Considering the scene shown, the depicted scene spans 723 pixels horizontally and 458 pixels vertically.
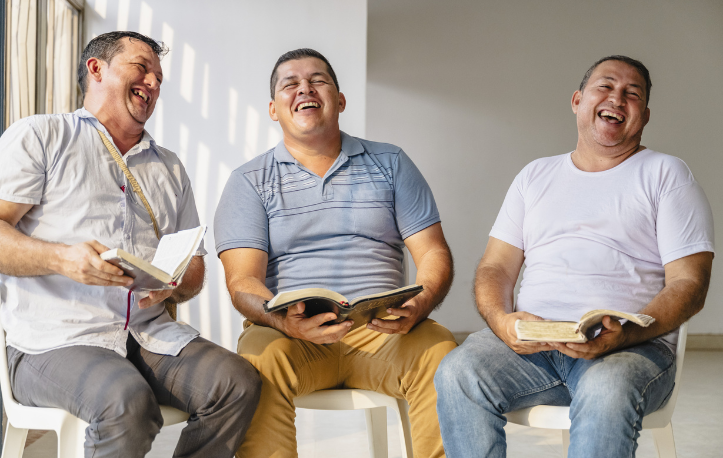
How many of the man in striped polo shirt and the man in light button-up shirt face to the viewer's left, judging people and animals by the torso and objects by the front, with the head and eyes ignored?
0

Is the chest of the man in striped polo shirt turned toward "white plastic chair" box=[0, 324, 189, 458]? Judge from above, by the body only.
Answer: no

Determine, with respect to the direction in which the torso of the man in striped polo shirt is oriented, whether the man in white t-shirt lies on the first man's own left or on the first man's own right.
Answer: on the first man's own left

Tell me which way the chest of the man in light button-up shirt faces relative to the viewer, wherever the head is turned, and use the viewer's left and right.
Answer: facing the viewer and to the right of the viewer

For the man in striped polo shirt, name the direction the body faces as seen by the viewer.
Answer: toward the camera

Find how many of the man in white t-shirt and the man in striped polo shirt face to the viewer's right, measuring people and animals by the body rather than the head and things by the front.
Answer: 0

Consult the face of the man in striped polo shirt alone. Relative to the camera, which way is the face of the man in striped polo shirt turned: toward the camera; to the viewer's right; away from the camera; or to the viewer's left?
toward the camera

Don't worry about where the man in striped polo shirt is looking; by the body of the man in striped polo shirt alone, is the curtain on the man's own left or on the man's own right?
on the man's own right

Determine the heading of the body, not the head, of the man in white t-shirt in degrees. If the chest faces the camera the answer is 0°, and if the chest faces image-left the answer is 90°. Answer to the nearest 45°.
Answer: approximately 45°
